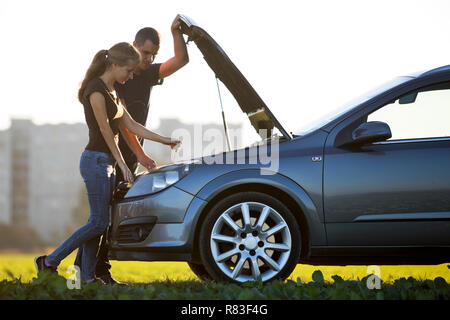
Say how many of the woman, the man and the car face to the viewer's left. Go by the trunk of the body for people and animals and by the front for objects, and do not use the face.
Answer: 1

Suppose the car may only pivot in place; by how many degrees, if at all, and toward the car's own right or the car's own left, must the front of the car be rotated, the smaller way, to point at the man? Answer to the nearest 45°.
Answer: approximately 45° to the car's own right

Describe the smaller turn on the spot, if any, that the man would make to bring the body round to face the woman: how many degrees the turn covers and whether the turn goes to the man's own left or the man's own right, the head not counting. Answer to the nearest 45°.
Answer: approximately 45° to the man's own right

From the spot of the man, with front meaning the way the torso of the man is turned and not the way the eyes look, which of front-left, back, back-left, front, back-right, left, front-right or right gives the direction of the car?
front

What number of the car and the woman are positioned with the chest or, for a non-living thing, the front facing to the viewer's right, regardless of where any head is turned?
1

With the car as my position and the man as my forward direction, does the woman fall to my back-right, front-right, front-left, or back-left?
front-left

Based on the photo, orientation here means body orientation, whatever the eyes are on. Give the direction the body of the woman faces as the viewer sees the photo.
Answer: to the viewer's right

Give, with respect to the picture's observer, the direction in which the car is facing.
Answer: facing to the left of the viewer

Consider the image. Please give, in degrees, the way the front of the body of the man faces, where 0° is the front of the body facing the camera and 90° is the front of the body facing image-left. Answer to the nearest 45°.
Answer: approximately 315°

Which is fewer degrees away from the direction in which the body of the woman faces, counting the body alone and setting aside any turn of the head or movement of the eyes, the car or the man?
the car

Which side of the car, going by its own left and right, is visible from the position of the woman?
front

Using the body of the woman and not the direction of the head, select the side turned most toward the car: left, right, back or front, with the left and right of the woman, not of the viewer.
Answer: front

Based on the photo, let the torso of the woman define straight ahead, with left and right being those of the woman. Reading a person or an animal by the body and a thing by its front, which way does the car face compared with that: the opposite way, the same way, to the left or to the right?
the opposite way

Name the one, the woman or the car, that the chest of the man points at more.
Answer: the car
